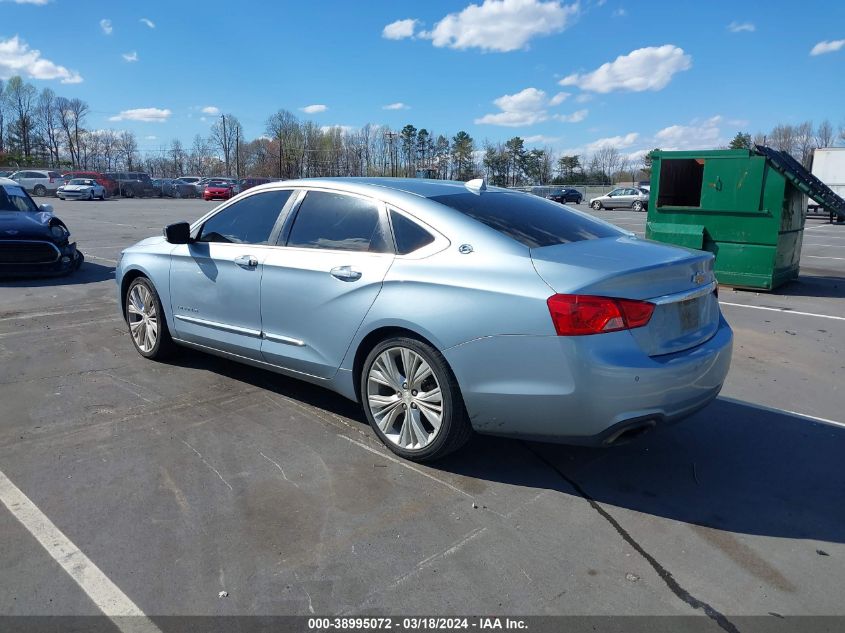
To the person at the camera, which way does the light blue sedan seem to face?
facing away from the viewer and to the left of the viewer

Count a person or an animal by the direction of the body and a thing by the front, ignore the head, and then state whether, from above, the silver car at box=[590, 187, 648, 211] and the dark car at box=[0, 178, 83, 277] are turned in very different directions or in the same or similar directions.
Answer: very different directions

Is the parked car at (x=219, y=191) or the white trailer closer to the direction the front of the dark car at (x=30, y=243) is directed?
the white trailer

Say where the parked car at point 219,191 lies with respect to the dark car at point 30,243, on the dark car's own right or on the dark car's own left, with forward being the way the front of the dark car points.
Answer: on the dark car's own left

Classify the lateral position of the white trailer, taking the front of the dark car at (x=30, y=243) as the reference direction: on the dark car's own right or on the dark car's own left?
on the dark car's own left

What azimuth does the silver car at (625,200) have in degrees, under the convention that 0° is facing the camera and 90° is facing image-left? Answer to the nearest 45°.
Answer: approximately 90°

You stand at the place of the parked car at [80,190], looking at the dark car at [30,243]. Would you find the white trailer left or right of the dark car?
left

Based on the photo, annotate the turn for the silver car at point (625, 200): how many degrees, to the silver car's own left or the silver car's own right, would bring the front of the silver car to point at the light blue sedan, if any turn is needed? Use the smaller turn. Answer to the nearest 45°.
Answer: approximately 90° to the silver car's own left

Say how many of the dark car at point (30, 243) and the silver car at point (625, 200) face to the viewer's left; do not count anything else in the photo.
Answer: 1

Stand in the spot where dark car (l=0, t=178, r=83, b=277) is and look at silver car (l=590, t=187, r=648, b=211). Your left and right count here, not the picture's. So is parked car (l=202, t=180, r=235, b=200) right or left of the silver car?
left
